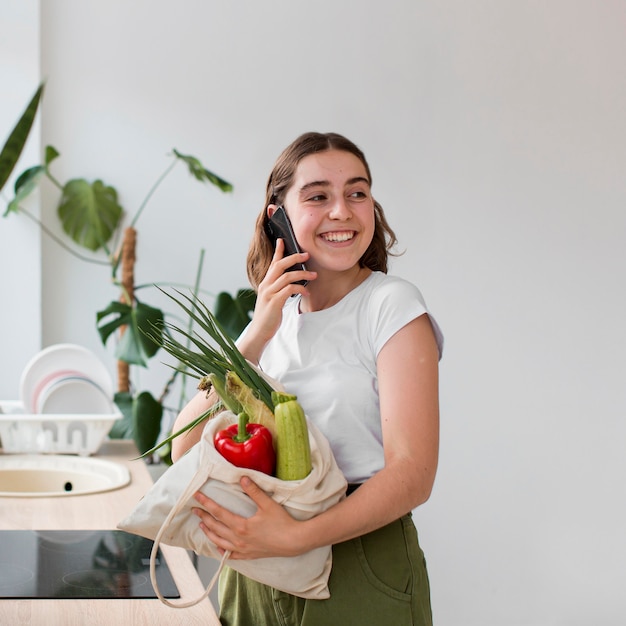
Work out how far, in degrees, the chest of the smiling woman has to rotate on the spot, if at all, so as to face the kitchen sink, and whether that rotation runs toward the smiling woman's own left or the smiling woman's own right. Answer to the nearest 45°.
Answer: approximately 90° to the smiling woman's own right

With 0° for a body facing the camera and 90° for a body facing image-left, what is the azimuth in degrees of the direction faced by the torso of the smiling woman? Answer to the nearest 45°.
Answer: approximately 45°

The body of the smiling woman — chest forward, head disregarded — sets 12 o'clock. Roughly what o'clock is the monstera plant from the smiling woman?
The monstera plant is roughly at 4 o'clock from the smiling woman.

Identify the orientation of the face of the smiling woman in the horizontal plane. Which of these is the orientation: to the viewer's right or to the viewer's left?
to the viewer's right

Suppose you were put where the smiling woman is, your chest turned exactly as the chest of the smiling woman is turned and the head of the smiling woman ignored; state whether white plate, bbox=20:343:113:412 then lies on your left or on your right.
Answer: on your right

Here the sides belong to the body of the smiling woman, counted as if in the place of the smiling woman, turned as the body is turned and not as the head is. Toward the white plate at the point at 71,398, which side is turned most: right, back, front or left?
right
